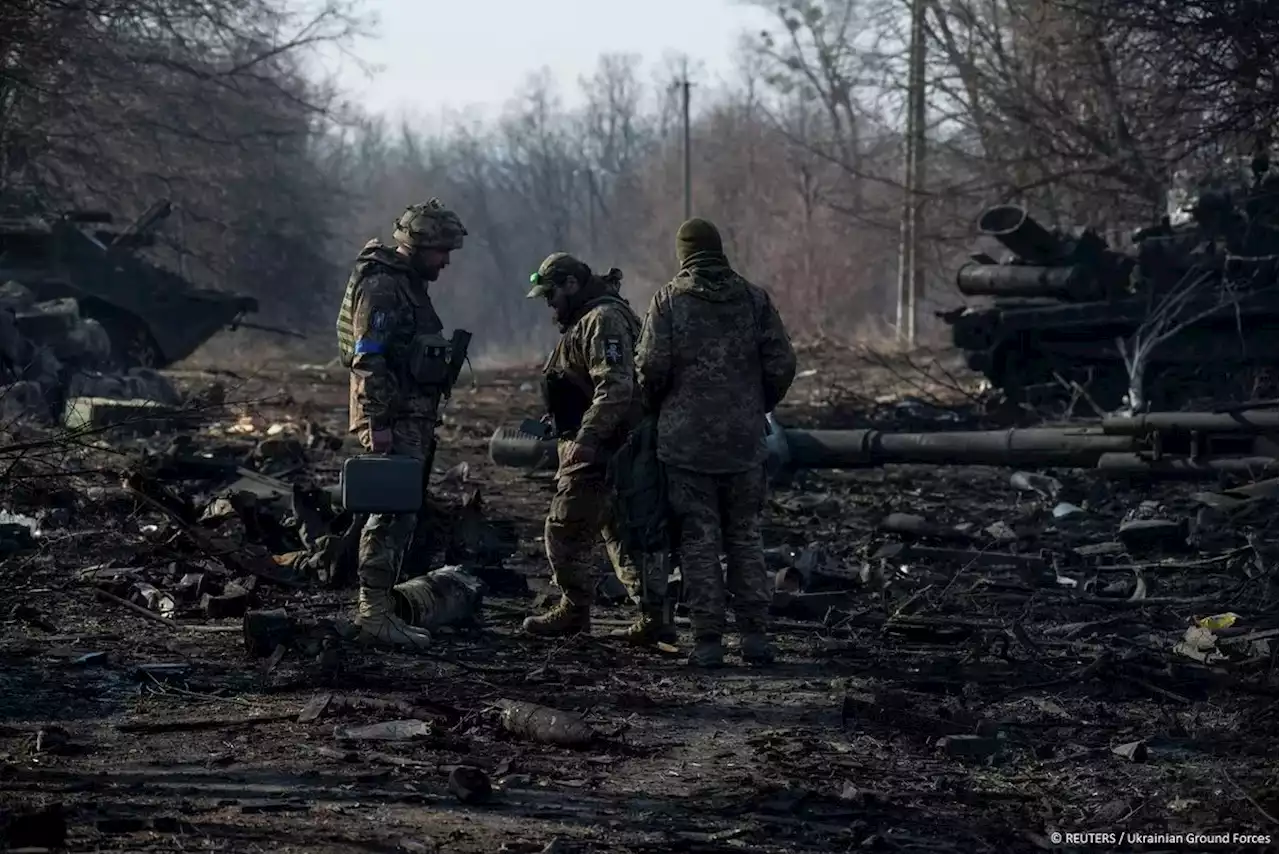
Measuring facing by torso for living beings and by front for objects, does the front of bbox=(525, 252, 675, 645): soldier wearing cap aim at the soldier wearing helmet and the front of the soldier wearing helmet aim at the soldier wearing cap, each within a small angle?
yes

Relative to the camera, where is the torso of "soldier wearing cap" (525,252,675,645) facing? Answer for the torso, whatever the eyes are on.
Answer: to the viewer's left

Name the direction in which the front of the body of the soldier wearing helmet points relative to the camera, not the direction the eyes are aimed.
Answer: to the viewer's right

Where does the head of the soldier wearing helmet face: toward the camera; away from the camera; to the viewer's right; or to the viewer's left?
to the viewer's right

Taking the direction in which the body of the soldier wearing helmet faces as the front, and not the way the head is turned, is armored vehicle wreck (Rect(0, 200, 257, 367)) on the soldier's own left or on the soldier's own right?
on the soldier's own left

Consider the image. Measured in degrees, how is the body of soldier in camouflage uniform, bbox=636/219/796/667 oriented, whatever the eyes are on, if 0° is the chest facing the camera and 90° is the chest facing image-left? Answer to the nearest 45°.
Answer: approximately 180°

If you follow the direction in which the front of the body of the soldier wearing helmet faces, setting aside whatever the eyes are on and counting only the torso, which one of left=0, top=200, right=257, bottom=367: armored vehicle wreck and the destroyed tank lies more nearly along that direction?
the destroyed tank

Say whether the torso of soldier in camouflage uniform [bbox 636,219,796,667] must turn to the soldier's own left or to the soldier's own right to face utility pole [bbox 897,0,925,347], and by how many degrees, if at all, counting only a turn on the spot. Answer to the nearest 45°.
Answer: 0° — they already face it

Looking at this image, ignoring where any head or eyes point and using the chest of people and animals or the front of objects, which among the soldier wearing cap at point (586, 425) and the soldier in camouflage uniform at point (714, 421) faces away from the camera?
the soldier in camouflage uniform

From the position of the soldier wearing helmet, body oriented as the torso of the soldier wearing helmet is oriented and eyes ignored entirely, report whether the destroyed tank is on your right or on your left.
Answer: on your left

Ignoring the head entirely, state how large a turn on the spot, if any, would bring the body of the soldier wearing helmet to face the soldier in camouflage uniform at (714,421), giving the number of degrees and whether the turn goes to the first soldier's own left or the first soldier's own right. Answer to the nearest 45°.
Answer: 0° — they already face them

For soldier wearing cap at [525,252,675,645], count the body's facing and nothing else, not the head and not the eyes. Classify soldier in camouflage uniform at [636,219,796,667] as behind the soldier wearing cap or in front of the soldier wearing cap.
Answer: behind

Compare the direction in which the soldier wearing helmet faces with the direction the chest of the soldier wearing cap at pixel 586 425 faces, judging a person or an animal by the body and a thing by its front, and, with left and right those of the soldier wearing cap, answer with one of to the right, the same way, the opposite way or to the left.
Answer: the opposite way

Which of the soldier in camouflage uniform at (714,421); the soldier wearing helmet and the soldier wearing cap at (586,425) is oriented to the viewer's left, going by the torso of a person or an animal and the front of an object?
the soldier wearing cap

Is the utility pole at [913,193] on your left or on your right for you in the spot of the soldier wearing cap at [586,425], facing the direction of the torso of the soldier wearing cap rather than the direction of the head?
on your right

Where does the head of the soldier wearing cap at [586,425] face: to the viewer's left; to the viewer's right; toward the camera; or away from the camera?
to the viewer's left

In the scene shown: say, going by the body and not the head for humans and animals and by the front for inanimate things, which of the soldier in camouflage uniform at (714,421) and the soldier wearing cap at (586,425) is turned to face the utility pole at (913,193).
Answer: the soldier in camouflage uniform

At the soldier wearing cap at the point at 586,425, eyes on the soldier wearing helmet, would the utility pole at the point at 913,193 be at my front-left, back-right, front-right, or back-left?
back-right
